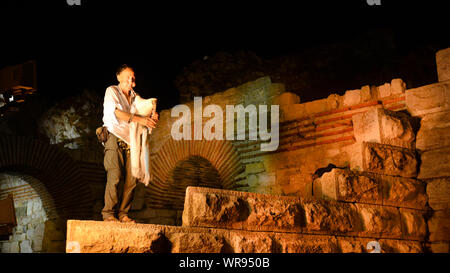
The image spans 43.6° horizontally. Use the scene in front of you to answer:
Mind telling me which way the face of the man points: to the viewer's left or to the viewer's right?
to the viewer's right

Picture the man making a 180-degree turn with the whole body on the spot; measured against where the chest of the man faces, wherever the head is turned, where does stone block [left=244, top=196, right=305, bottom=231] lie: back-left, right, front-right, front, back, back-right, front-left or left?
back-right

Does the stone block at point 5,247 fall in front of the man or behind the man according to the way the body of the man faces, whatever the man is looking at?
behind

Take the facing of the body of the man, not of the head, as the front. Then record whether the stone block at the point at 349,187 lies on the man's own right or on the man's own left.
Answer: on the man's own left

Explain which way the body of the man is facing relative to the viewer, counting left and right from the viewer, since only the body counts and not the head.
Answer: facing the viewer and to the right of the viewer

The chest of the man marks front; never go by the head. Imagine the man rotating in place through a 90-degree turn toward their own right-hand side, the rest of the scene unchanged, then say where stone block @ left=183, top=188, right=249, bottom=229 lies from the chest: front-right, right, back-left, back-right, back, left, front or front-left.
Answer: back-left
